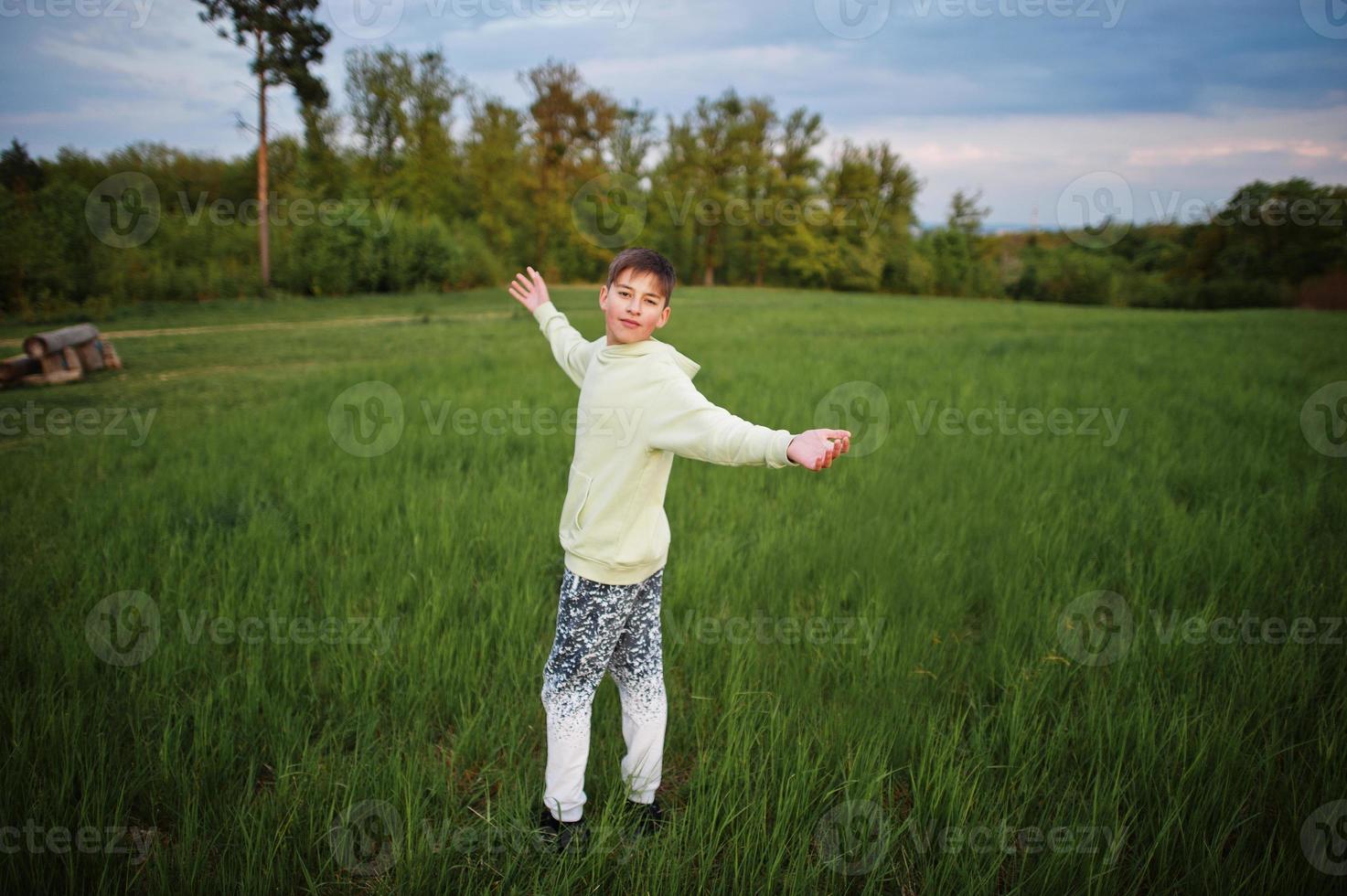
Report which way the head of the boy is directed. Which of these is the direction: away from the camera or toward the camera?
toward the camera

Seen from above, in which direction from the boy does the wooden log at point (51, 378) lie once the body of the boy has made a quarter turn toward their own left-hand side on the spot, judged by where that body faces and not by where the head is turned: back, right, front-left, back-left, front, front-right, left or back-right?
back

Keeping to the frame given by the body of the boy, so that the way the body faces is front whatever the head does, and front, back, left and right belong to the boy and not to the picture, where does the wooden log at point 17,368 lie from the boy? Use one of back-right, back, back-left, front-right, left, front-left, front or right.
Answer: right

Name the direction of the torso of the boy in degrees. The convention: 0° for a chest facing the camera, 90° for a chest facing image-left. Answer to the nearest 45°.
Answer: approximately 45°

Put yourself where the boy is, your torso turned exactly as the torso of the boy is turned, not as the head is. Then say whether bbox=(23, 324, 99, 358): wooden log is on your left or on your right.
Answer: on your right
